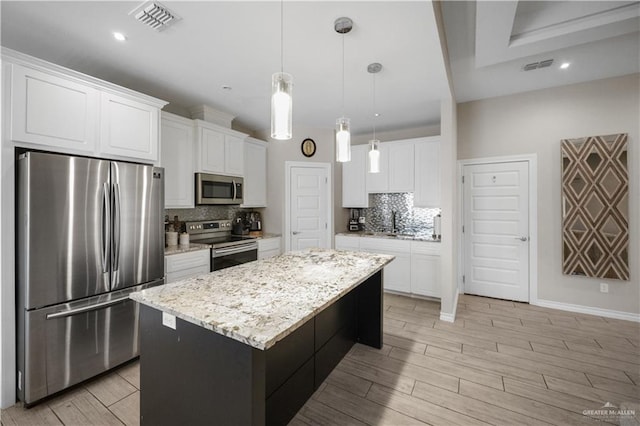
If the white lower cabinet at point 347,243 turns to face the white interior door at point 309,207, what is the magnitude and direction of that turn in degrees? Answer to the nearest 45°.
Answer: approximately 90° to its right

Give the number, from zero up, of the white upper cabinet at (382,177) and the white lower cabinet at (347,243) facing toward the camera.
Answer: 2

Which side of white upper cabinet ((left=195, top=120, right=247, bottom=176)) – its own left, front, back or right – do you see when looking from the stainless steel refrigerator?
right

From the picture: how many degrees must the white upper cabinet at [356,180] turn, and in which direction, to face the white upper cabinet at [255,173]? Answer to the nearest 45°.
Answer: approximately 90° to its right

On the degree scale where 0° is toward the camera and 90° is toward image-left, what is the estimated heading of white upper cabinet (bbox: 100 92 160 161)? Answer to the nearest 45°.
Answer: approximately 315°

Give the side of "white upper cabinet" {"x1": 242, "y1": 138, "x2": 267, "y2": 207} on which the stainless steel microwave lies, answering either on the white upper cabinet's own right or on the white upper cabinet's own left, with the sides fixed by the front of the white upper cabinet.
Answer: on the white upper cabinet's own right

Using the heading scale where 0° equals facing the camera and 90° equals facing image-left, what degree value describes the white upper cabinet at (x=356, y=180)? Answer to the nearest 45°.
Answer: approximately 0°

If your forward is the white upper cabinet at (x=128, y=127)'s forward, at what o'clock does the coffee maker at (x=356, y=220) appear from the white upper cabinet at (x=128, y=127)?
The coffee maker is roughly at 10 o'clock from the white upper cabinet.

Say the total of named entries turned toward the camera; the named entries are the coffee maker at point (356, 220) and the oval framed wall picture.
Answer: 2

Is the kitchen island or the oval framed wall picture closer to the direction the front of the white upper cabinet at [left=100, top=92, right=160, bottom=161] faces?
the kitchen island

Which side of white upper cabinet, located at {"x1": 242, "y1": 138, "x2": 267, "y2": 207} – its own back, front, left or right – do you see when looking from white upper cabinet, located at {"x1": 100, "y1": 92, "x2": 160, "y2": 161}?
right

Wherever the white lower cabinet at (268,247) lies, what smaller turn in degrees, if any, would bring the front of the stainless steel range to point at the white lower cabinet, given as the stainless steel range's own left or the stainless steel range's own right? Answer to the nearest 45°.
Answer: approximately 45° to the stainless steel range's own left
